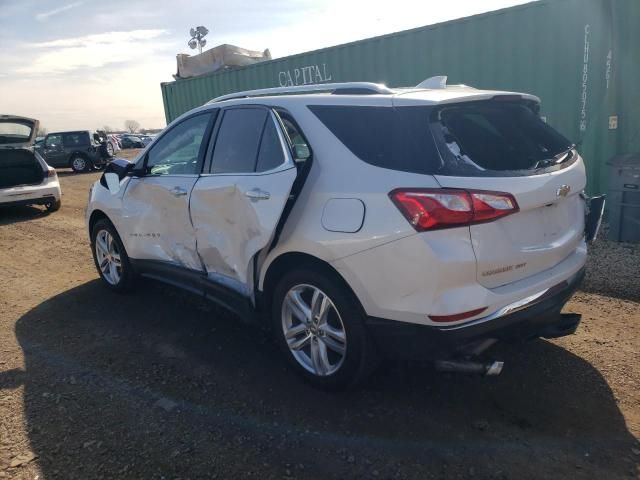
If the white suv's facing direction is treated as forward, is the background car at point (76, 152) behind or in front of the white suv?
in front

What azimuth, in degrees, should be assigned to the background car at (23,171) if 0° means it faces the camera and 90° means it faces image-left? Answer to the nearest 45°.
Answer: approximately 180°

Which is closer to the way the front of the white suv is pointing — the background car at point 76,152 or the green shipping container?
the background car

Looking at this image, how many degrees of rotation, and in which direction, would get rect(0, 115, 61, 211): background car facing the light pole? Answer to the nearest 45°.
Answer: approximately 45° to its right

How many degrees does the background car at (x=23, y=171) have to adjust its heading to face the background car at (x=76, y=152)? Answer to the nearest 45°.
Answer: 0° — it already faces it

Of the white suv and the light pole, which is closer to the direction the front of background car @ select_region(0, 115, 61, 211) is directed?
the light pole

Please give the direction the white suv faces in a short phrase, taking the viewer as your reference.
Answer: facing away from the viewer and to the left of the viewer

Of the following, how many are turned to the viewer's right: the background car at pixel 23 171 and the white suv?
0

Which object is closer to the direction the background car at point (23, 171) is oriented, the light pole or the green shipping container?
the light pole
